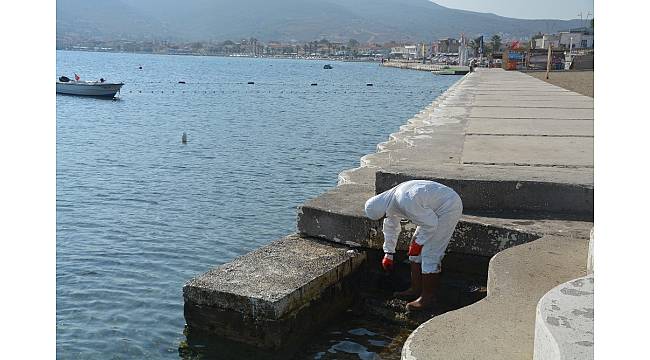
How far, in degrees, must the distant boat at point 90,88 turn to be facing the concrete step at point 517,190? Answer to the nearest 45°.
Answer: approximately 90° to its right

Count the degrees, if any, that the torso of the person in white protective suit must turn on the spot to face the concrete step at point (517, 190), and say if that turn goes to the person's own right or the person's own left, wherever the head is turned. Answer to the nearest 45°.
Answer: approximately 135° to the person's own right

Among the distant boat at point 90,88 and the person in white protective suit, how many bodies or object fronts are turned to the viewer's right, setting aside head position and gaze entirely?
1

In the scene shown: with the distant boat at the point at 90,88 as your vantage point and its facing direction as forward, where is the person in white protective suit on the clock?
The person in white protective suit is roughly at 3 o'clock from the distant boat.

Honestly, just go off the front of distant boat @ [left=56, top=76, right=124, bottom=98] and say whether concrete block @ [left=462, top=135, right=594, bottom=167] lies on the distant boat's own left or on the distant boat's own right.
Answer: on the distant boat's own right

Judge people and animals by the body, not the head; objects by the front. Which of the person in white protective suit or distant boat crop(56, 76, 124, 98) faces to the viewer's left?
the person in white protective suit

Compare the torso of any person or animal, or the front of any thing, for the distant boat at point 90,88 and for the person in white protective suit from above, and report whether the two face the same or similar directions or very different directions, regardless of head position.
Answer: very different directions

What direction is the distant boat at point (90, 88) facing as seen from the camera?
to the viewer's right

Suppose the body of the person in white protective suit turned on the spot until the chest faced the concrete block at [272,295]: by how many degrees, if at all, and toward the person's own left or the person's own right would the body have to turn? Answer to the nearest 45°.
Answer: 0° — they already face it

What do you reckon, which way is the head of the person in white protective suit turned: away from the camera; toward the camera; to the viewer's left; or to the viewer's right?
to the viewer's left

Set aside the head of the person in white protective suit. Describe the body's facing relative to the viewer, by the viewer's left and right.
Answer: facing to the left of the viewer
